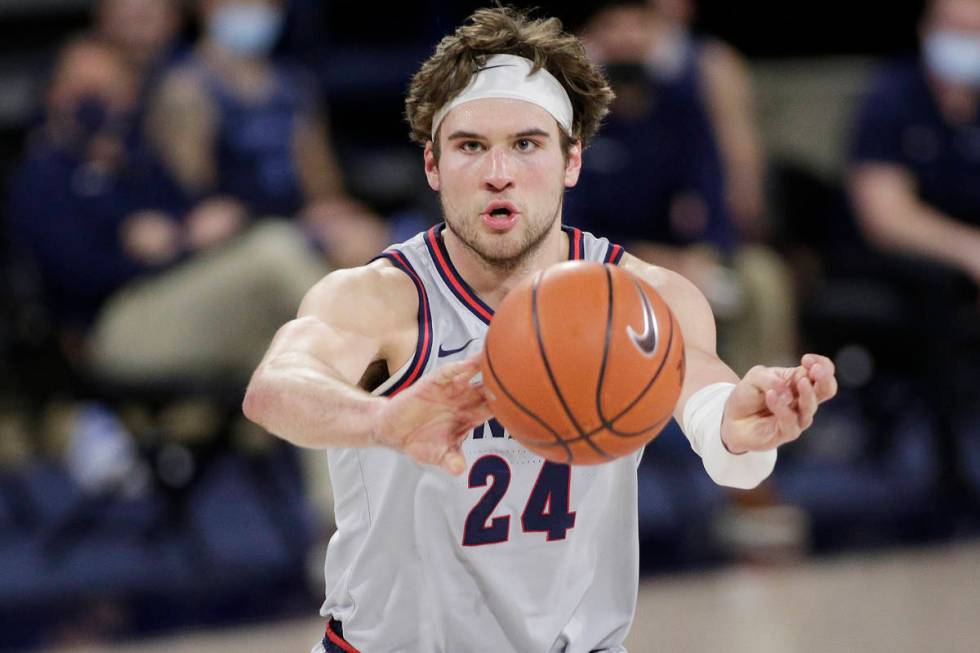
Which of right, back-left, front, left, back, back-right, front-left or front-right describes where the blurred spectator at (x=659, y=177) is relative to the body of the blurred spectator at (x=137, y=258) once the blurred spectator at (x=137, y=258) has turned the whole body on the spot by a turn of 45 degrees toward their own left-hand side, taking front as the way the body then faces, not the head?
front

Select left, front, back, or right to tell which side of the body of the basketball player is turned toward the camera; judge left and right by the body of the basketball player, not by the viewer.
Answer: front

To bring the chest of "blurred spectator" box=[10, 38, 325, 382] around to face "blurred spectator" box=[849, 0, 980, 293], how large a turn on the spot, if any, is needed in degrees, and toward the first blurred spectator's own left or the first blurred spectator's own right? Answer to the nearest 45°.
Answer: approximately 45° to the first blurred spectator's own left

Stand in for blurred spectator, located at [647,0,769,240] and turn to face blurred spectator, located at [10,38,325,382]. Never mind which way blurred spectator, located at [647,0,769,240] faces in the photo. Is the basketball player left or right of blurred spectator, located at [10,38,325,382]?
left

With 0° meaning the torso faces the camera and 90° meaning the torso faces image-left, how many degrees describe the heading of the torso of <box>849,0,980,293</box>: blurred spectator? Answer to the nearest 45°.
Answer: approximately 0°

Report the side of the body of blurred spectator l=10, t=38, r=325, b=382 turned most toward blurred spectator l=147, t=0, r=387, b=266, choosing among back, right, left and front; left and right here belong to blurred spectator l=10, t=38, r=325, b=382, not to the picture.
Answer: left

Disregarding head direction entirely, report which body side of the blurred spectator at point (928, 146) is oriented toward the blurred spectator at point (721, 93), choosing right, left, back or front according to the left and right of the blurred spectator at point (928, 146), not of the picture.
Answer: right

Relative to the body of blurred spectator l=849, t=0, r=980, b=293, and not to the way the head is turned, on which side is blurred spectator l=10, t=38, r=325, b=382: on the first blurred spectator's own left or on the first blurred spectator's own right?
on the first blurred spectator's own right

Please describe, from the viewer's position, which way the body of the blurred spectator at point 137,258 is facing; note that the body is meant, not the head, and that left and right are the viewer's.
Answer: facing the viewer and to the right of the viewer

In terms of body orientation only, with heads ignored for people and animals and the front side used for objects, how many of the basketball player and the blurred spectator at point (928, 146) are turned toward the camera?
2

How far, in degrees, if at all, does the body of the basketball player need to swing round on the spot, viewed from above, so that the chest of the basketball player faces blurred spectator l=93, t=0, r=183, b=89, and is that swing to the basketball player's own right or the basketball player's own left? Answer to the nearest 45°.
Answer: approximately 135° to the basketball player's own right

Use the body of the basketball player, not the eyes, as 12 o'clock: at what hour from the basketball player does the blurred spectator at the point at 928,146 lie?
The blurred spectator is roughly at 7 o'clock from the basketball player.

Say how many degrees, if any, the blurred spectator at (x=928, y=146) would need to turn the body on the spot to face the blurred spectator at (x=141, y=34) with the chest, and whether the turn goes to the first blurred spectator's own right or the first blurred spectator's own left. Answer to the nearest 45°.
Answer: approximately 90° to the first blurred spectator's own right

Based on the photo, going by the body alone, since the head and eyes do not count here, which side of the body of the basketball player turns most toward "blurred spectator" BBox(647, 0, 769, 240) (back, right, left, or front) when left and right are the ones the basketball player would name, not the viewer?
back
